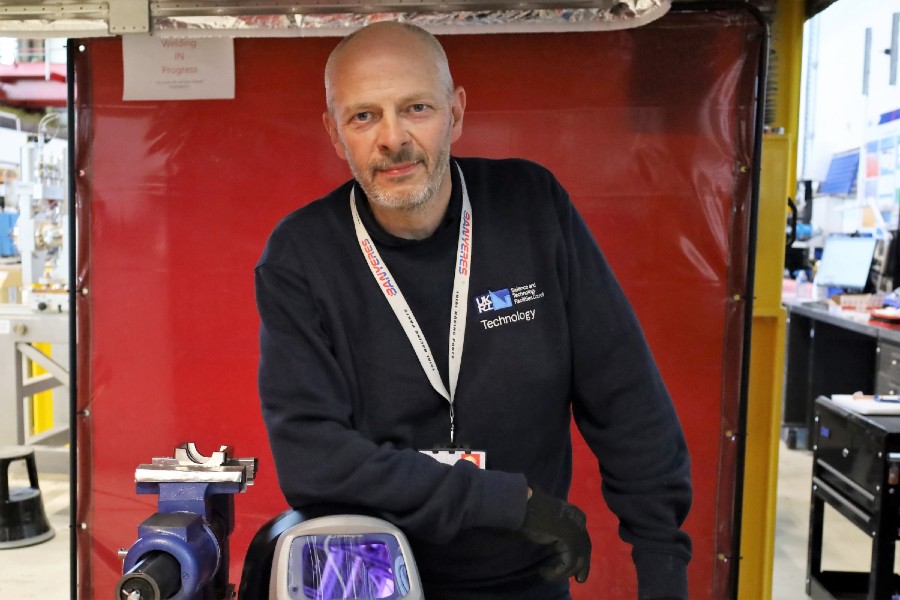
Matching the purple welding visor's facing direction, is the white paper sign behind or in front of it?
behind

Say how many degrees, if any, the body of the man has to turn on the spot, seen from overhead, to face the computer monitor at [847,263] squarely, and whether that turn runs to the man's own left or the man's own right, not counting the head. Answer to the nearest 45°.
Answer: approximately 135° to the man's own left

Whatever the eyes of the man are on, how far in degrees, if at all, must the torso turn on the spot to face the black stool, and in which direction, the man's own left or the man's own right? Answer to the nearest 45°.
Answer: approximately 135° to the man's own right

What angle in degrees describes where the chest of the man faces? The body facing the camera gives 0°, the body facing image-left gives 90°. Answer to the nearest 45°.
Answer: approximately 0°

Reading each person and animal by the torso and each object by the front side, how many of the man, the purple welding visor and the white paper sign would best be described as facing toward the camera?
3

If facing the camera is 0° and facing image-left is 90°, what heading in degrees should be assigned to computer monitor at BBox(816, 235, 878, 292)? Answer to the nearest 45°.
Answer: approximately 45°

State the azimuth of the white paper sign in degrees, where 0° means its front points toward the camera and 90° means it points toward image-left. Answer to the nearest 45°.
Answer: approximately 0°

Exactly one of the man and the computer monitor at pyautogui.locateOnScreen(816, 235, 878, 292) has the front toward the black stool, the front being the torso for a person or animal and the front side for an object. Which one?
the computer monitor
